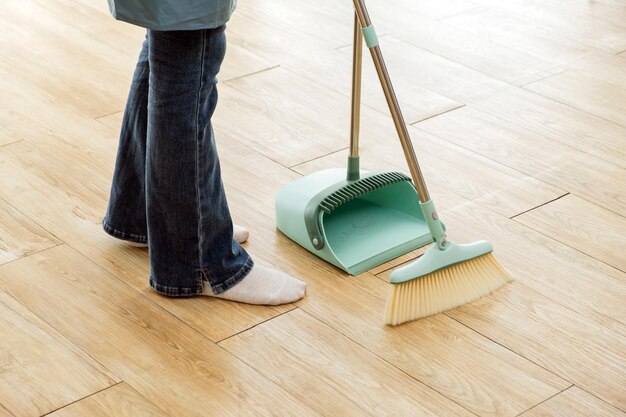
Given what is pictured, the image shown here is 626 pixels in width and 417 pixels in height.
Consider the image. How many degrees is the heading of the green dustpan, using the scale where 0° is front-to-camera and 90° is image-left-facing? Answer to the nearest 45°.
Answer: approximately 315°
